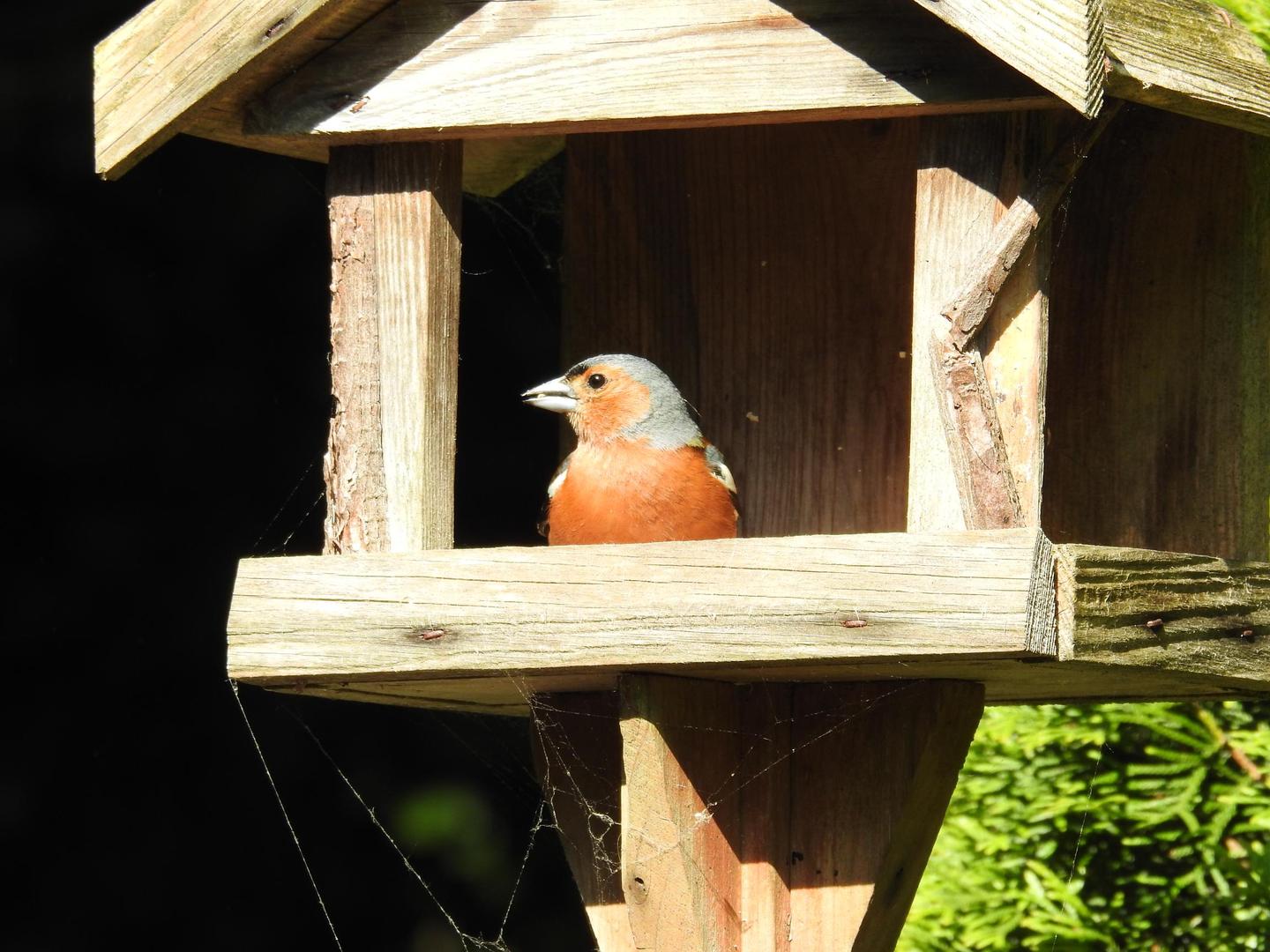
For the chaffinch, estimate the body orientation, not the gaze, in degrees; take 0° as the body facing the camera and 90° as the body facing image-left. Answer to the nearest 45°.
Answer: approximately 45°
